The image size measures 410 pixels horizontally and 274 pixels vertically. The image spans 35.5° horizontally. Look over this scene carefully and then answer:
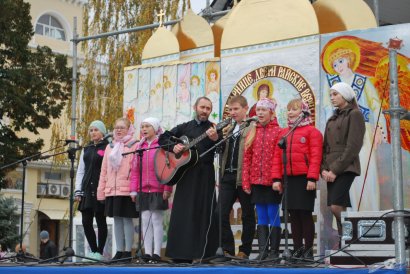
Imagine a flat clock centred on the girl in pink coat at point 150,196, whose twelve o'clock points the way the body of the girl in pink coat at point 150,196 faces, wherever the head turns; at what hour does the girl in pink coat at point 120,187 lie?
the girl in pink coat at point 120,187 is roughly at 3 o'clock from the girl in pink coat at point 150,196.

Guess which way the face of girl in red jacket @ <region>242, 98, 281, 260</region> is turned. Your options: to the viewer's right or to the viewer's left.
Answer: to the viewer's left

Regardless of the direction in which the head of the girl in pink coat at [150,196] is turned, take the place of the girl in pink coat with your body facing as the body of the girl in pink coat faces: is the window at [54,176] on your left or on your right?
on your right

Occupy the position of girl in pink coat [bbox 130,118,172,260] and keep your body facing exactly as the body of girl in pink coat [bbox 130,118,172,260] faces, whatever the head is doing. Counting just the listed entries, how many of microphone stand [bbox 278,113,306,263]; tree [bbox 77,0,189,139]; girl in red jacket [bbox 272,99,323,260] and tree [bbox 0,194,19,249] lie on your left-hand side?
2

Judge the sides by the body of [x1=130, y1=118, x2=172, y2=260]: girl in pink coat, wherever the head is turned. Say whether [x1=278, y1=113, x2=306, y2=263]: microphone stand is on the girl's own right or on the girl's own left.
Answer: on the girl's own left

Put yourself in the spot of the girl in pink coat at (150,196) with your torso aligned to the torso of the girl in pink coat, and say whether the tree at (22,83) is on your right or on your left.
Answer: on your right

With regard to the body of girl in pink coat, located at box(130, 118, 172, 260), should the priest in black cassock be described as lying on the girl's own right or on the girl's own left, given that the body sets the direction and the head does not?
on the girl's own left

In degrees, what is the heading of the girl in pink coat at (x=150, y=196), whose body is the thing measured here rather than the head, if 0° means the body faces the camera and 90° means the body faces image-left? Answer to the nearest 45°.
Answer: approximately 45°

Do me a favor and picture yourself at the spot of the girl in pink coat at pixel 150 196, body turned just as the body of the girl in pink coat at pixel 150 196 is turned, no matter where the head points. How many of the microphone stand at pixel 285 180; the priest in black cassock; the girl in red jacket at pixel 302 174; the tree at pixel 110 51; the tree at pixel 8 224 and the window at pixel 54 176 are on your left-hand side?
3

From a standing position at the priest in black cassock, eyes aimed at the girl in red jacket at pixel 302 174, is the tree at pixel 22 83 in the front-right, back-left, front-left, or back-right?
back-left

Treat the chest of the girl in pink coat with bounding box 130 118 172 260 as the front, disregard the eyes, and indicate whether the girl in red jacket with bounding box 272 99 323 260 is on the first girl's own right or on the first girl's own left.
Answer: on the first girl's own left

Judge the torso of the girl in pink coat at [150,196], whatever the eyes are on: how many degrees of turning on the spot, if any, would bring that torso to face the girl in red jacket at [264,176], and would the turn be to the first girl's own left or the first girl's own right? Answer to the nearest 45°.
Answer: approximately 90° to the first girl's own left

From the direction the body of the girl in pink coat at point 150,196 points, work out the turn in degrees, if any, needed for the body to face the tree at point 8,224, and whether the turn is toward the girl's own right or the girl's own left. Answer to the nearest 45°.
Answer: approximately 135° to the girl's own right
